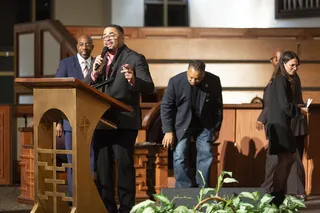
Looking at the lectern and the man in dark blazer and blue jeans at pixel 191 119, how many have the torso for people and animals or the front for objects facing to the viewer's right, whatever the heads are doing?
0

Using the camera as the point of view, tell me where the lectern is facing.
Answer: facing the viewer and to the left of the viewer

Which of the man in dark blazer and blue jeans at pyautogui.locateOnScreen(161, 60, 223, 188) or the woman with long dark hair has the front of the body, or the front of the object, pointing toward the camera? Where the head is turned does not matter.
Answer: the man in dark blazer and blue jeans

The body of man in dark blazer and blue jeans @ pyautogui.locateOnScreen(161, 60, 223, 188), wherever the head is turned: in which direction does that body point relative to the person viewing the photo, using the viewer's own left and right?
facing the viewer

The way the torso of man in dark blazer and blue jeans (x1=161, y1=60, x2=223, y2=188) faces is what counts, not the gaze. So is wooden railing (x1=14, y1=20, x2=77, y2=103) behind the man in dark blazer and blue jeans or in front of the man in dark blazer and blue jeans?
behind

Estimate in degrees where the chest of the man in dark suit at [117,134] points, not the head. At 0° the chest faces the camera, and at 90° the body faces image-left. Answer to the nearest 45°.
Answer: approximately 45°
